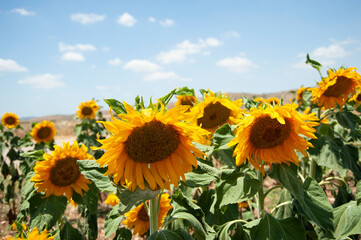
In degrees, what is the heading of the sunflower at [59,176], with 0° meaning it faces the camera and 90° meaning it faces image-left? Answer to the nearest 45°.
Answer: approximately 0°

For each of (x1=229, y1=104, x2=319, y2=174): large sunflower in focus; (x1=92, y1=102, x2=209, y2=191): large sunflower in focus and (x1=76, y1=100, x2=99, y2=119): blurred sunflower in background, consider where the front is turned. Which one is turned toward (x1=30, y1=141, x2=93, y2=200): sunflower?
the blurred sunflower in background

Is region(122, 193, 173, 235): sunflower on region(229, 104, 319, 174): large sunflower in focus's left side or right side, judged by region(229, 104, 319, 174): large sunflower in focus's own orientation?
on its right
